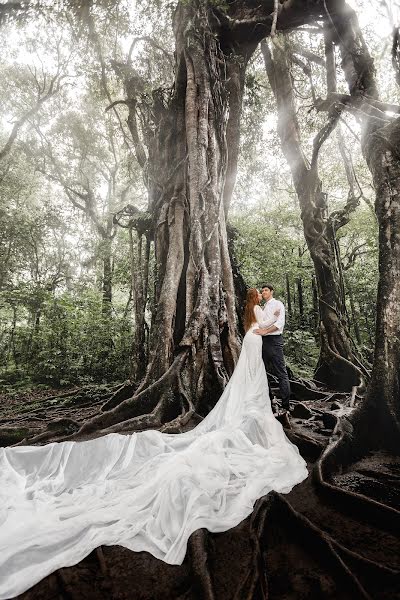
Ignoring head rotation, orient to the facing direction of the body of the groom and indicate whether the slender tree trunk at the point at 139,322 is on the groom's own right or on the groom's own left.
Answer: on the groom's own right

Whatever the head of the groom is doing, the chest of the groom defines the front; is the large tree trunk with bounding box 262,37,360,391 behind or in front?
behind

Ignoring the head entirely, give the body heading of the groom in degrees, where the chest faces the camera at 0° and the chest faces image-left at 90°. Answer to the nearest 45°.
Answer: approximately 45°

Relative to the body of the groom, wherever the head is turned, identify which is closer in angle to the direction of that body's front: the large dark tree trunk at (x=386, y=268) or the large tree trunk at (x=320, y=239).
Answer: the large dark tree trunk

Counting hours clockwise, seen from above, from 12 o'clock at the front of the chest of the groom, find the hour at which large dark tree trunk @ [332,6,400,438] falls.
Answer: The large dark tree trunk is roughly at 9 o'clock from the groom.
